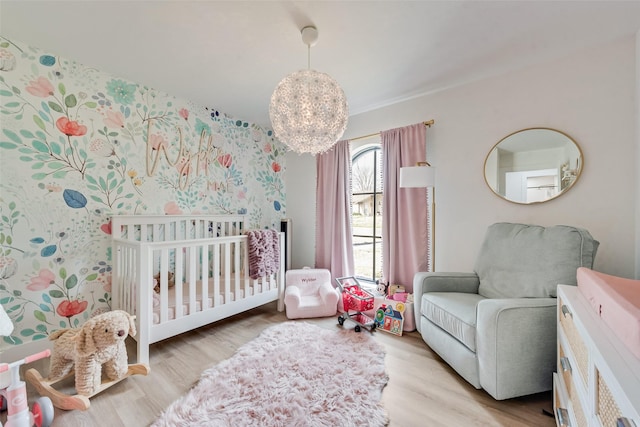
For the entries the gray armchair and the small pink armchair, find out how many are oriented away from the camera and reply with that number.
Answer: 0

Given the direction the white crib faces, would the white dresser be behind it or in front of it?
in front

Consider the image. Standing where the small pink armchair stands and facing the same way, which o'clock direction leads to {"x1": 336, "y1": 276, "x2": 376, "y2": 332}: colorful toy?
The colorful toy is roughly at 10 o'clock from the small pink armchair.

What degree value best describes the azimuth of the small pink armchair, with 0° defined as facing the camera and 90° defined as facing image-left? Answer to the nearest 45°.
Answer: approximately 0°

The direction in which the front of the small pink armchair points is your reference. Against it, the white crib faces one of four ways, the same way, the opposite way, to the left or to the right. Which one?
to the left

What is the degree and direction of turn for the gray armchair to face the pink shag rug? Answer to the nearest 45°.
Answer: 0° — it already faces it

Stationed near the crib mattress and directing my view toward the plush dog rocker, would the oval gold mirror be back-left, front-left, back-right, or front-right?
back-left

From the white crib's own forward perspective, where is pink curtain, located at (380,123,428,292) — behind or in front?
in front

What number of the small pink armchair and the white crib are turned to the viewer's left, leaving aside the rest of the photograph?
0

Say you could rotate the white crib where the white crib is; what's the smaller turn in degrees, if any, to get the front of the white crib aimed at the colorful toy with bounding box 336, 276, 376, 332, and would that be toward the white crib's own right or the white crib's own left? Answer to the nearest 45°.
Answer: approximately 45° to the white crib's own left

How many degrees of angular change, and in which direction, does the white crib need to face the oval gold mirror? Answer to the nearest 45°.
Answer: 0° — it already faces it
